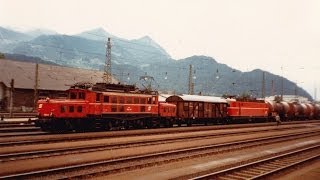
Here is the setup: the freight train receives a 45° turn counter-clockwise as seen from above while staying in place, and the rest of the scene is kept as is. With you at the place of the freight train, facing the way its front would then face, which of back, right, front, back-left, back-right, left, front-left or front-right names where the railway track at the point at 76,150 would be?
front

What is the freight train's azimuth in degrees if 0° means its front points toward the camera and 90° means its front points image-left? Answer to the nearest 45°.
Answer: approximately 45°

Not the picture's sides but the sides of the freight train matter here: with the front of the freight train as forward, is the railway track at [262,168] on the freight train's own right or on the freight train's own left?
on the freight train's own left
